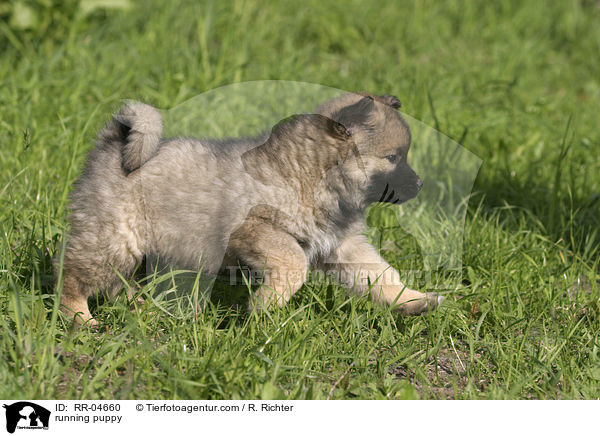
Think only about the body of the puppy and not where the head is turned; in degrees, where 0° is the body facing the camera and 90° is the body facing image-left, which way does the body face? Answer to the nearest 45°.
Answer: approximately 270°
